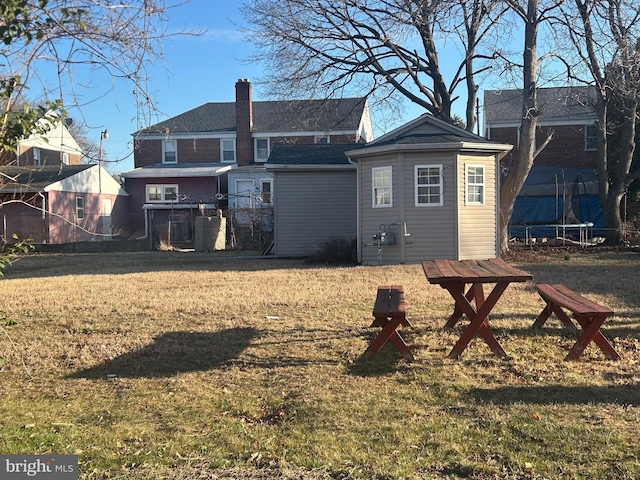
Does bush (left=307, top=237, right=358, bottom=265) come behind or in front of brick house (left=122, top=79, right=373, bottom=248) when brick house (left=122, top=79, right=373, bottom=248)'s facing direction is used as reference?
behind

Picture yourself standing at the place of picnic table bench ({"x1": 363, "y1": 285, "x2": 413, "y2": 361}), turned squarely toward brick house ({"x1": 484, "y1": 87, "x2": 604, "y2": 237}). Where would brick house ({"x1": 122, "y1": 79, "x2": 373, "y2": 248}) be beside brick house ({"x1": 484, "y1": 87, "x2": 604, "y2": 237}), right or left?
left

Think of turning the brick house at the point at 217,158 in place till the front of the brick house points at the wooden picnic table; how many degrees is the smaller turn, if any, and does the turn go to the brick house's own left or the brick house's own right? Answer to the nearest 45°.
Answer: approximately 180°

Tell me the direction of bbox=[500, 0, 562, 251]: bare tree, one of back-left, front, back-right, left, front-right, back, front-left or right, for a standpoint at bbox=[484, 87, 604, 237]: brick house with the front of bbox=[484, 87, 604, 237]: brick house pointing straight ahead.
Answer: back

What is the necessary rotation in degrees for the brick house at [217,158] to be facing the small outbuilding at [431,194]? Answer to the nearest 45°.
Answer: approximately 180°

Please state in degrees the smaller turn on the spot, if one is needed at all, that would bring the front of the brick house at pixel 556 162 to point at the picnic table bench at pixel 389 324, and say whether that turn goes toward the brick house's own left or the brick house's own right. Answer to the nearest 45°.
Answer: approximately 180°

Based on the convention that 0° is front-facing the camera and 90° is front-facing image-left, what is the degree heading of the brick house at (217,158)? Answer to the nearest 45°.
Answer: approximately 180°

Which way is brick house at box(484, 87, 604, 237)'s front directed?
away from the camera

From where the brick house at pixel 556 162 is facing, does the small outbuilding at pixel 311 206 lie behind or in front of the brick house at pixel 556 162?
behind

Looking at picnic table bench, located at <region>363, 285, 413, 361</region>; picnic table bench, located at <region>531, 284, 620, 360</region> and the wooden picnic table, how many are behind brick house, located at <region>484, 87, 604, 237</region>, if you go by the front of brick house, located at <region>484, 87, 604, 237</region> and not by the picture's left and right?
3

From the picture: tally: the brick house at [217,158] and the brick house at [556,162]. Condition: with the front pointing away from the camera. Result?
2
